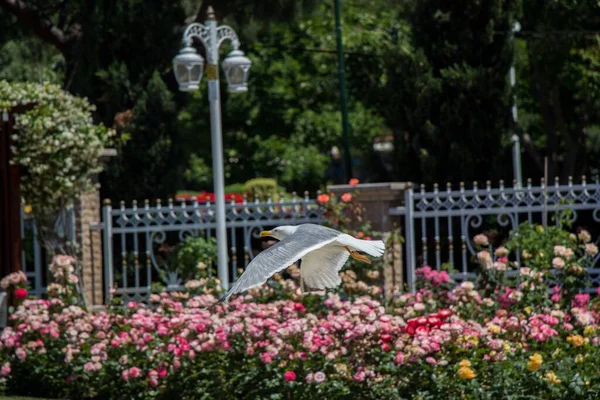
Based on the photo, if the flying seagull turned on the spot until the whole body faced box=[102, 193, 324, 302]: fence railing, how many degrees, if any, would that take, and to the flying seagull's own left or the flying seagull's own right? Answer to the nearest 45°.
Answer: approximately 90° to the flying seagull's own right

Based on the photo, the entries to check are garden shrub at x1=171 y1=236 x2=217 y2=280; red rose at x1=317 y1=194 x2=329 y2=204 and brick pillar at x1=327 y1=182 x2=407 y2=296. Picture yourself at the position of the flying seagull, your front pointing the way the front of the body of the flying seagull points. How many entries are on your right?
3

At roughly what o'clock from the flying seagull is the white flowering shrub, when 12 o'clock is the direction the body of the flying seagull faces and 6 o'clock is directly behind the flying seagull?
The white flowering shrub is roughly at 2 o'clock from the flying seagull.

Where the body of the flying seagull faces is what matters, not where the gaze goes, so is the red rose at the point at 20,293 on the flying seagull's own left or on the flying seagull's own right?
on the flying seagull's own right

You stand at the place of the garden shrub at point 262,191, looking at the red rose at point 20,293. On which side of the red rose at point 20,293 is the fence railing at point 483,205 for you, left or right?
left

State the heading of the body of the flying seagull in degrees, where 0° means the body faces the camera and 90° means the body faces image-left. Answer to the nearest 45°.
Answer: approximately 90°
